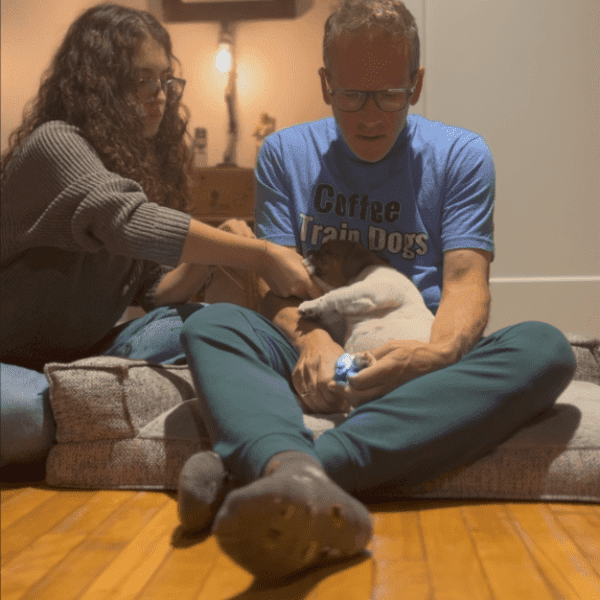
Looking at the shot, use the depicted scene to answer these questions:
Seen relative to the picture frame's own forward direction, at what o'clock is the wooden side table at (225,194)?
The wooden side table is roughly at 12 o'clock from the picture frame.

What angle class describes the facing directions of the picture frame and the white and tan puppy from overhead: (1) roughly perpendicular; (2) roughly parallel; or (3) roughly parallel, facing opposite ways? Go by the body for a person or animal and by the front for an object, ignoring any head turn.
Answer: roughly perpendicular

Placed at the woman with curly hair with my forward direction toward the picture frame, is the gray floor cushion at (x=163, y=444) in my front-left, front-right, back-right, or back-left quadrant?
back-right

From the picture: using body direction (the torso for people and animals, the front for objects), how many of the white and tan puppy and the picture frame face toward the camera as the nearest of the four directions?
1

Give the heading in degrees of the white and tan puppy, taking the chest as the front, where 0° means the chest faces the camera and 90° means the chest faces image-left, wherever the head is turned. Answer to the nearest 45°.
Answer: approximately 90°

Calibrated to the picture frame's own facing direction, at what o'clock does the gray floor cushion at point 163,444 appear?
The gray floor cushion is roughly at 12 o'clock from the picture frame.

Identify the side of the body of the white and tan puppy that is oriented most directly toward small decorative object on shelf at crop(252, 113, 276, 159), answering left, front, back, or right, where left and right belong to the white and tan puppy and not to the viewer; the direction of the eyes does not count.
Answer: right

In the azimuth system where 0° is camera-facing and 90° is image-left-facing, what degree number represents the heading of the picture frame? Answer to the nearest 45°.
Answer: approximately 0°

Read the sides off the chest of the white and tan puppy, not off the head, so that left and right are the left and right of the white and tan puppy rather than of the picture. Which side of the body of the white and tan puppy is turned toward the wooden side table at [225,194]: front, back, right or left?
right
